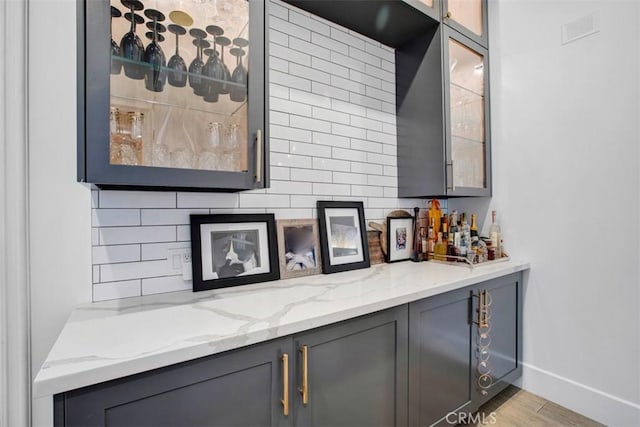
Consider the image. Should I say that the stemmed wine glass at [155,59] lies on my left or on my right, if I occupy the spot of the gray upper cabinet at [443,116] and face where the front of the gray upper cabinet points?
on my right

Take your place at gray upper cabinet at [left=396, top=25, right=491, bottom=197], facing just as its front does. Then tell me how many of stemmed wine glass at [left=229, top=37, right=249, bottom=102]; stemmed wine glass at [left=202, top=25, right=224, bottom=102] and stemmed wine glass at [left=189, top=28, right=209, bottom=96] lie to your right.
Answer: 3

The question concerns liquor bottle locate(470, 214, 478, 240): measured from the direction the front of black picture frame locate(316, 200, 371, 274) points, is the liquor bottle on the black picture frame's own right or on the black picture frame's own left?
on the black picture frame's own left

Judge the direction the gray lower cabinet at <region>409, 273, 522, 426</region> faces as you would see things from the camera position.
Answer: facing the viewer and to the right of the viewer

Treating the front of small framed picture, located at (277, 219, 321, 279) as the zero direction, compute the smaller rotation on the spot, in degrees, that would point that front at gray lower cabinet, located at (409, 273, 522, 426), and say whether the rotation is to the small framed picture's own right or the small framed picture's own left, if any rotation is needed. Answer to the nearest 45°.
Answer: approximately 45° to the small framed picture's own left

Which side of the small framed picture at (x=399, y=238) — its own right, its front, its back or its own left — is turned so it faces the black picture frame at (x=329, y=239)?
right

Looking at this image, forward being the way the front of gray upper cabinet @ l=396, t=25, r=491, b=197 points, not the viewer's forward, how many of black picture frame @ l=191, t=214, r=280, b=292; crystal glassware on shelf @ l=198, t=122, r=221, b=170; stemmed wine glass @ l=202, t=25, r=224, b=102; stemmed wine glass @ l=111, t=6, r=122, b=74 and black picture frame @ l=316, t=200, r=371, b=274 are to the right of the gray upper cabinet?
5

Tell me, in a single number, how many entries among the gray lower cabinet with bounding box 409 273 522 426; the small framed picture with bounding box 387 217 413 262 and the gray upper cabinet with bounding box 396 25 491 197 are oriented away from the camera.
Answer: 0

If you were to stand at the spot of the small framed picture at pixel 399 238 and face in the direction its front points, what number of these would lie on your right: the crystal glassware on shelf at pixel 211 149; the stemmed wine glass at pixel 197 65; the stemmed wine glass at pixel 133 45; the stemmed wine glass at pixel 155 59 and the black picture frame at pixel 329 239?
5

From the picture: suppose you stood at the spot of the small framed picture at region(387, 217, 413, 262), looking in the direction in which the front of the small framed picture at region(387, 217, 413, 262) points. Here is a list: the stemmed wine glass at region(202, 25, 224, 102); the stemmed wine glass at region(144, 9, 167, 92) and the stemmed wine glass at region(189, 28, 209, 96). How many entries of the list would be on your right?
3
